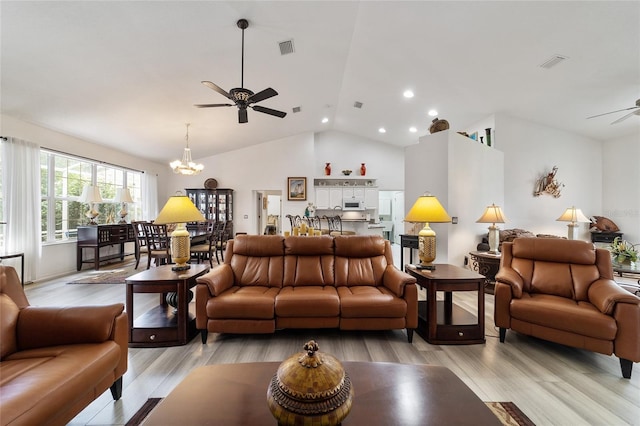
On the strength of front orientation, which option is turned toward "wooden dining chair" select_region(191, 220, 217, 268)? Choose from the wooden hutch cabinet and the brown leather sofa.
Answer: the wooden hutch cabinet

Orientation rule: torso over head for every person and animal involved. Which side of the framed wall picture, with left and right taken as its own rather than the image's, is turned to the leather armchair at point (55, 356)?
front

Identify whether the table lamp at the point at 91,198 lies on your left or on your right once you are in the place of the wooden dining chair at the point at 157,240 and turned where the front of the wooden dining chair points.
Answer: on your left

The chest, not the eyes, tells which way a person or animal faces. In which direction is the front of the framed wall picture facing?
toward the camera

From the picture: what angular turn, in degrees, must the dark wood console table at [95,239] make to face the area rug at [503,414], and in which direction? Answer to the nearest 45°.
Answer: approximately 45° to its right

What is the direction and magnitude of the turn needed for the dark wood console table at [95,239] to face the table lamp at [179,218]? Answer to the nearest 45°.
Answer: approximately 45° to its right

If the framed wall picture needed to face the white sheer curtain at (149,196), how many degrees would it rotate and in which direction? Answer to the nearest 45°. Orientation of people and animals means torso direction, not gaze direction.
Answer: approximately 90° to its right

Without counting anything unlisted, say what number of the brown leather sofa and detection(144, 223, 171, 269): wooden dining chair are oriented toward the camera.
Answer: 1

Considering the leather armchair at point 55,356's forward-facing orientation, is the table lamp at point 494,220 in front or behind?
in front

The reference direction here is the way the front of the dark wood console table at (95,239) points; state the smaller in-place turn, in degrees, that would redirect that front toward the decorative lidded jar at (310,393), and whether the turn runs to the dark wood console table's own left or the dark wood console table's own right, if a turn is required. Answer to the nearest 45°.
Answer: approximately 45° to the dark wood console table's own right

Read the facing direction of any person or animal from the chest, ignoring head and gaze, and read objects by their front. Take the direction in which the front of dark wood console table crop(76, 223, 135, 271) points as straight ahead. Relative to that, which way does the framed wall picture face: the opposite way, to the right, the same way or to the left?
to the right

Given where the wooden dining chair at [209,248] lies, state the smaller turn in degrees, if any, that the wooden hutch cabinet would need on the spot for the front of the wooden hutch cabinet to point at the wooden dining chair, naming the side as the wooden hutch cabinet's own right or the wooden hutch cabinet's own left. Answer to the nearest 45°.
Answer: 0° — it already faces it

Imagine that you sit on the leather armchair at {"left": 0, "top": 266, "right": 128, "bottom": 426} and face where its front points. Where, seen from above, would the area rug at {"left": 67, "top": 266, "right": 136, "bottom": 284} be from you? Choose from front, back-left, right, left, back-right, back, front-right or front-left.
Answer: back-left

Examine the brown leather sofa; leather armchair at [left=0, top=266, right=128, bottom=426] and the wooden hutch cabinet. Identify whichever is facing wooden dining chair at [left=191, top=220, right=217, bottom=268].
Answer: the wooden hutch cabinet

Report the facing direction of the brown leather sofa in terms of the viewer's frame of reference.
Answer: facing the viewer

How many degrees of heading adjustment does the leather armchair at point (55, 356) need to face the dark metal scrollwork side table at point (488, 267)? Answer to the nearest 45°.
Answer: approximately 45° to its left

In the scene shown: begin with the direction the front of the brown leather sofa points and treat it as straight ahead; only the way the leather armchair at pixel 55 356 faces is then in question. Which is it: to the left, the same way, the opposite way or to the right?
to the left

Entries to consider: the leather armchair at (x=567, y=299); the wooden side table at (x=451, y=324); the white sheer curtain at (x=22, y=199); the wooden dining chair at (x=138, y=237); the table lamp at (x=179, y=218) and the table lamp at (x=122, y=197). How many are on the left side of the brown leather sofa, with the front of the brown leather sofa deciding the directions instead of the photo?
2
